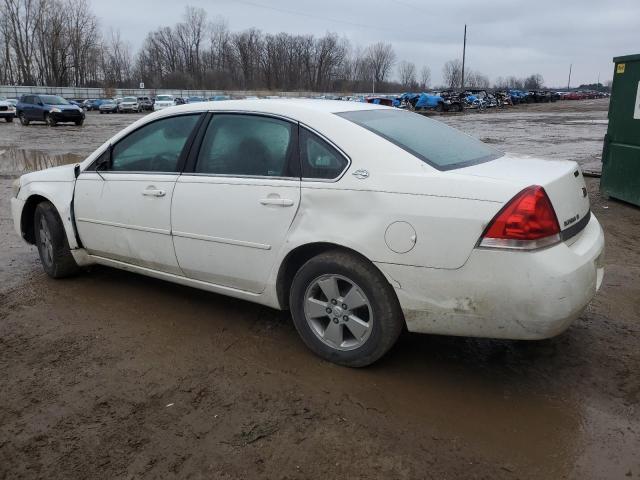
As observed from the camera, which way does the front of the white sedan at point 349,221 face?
facing away from the viewer and to the left of the viewer

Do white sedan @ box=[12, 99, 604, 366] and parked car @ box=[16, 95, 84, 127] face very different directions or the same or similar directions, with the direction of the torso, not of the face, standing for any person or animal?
very different directions

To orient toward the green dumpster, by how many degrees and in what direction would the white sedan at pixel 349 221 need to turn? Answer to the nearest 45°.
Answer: approximately 90° to its right

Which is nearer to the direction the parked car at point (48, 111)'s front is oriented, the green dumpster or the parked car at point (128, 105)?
the green dumpster

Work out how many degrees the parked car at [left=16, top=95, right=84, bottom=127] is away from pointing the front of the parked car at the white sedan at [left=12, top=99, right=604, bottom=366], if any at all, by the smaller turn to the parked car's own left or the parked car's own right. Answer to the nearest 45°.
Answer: approximately 45° to the parked car's own right

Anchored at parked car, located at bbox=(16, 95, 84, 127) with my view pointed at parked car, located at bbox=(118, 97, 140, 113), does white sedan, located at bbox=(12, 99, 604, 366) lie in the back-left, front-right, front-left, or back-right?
back-right

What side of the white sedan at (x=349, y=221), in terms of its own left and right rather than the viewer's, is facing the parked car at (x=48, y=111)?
front

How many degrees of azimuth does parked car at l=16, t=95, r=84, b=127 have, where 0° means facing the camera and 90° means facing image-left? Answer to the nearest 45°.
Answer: approximately 315°

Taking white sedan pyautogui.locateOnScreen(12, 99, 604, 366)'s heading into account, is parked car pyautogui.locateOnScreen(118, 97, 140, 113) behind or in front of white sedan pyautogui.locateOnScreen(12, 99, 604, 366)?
in front

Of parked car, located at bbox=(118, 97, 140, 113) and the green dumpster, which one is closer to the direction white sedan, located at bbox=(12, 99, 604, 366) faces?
the parked car
